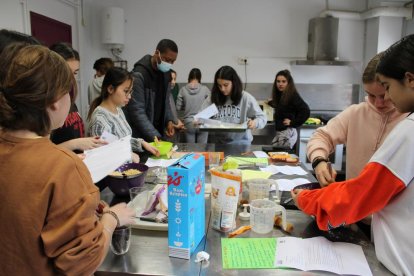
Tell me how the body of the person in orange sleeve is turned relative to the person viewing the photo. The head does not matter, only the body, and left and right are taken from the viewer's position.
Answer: facing to the left of the viewer

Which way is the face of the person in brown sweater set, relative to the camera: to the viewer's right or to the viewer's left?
to the viewer's right

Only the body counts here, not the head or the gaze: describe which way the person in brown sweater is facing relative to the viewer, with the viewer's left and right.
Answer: facing away from the viewer and to the right of the viewer

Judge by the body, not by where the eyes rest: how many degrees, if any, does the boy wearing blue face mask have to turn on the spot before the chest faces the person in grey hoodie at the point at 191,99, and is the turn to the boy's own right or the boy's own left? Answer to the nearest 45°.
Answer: approximately 135° to the boy's own left

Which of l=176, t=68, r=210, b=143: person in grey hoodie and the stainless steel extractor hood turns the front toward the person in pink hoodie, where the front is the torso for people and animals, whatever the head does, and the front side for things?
the stainless steel extractor hood

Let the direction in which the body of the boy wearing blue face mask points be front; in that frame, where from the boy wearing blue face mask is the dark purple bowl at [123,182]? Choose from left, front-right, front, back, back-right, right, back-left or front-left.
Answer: front-right

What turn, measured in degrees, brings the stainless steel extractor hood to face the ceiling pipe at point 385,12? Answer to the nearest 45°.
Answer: approximately 90° to its left

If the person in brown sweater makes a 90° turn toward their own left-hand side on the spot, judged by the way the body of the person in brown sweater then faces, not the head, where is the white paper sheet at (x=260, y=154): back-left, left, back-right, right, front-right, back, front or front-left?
right

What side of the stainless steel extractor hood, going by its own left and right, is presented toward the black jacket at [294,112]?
front

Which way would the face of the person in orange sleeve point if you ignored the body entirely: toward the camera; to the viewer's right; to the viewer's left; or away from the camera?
to the viewer's left

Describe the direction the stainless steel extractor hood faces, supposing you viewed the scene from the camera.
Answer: facing the viewer
